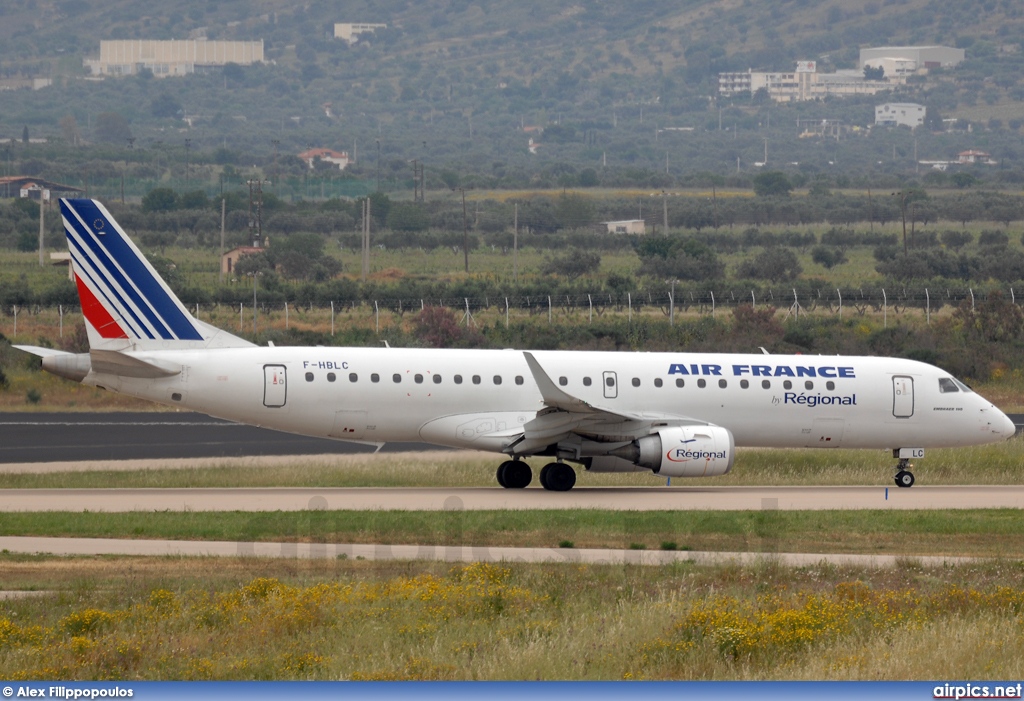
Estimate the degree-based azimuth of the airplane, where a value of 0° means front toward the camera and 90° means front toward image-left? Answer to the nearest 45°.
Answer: approximately 270°
